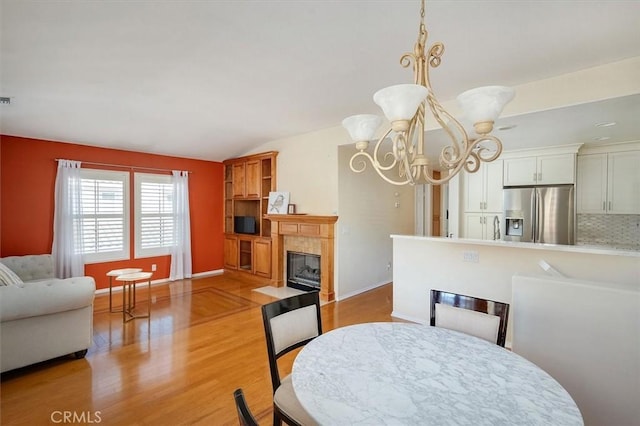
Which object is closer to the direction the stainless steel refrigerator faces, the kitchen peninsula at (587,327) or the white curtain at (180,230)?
the kitchen peninsula

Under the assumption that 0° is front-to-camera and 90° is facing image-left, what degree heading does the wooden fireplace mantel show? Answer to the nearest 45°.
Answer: approximately 45°

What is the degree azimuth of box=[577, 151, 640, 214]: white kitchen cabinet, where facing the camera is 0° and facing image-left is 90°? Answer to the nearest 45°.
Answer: approximately 0°

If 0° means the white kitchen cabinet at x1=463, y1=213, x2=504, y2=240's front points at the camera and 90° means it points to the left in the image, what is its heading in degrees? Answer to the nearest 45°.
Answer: approximately 0°
